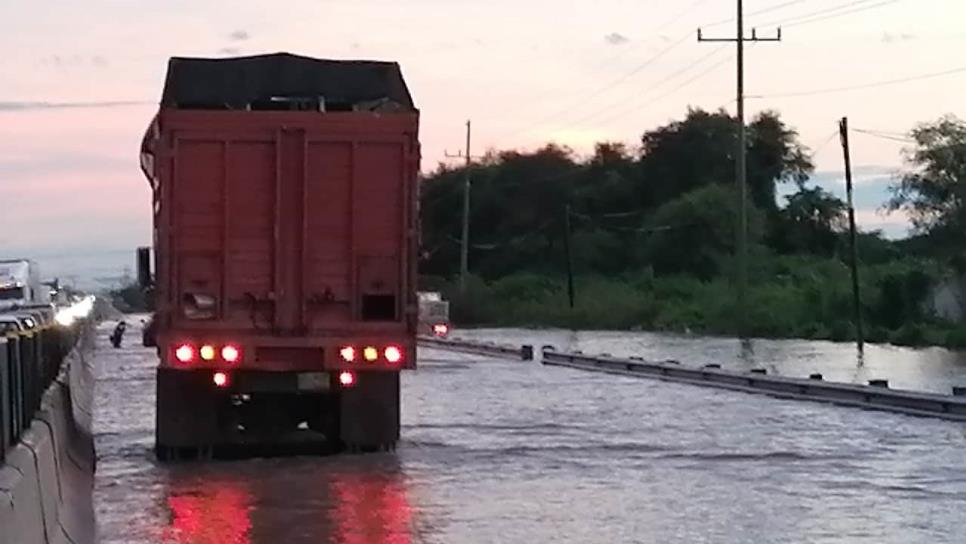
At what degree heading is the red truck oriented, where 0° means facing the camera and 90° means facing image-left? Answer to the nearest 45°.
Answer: approximately 180°

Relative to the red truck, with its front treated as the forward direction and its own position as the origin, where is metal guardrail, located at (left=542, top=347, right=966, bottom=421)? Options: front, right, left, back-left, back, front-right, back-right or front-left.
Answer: front-right
